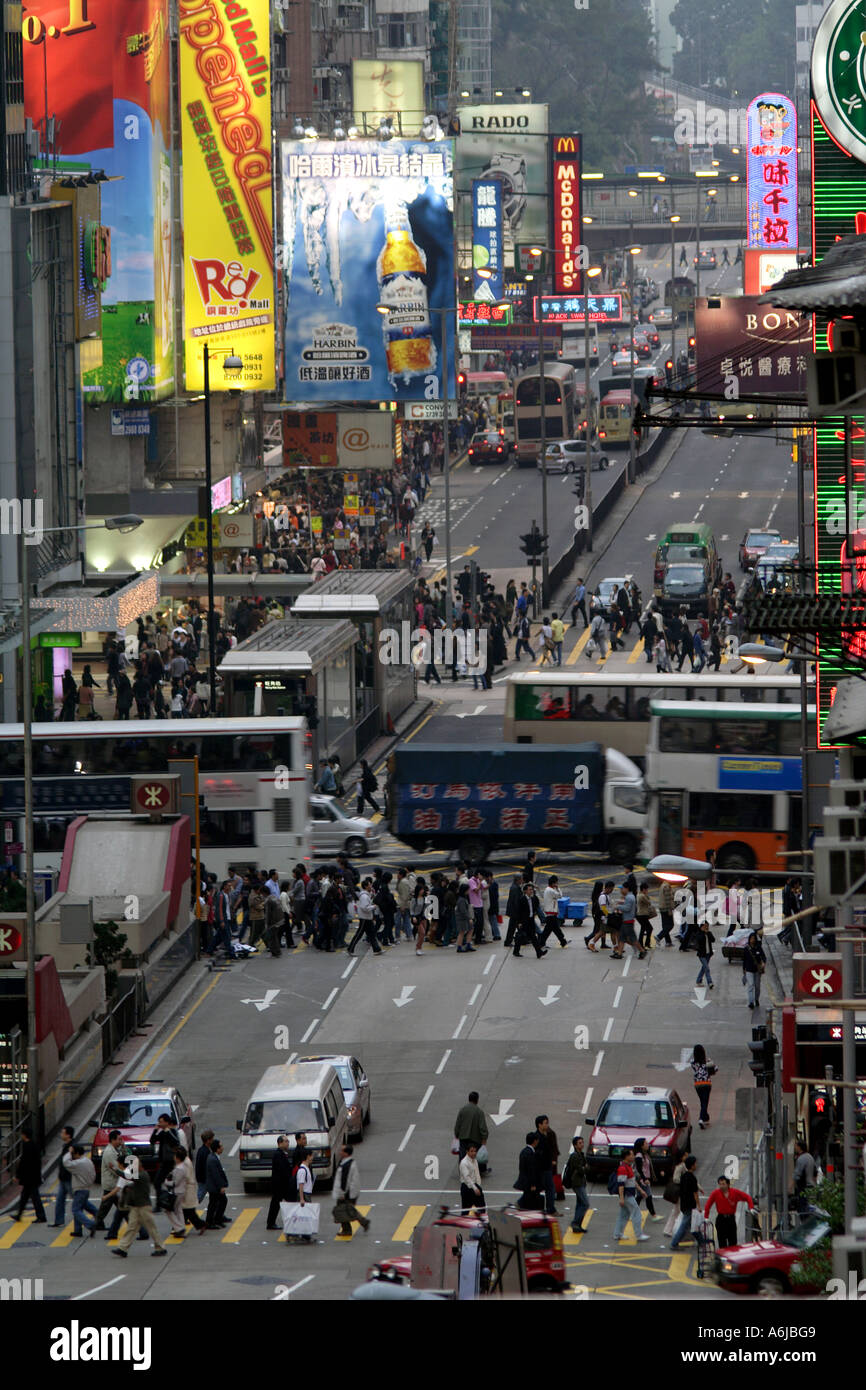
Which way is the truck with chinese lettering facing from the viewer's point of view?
to the viewer's right

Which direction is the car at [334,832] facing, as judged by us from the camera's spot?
facing to the right of the viewer

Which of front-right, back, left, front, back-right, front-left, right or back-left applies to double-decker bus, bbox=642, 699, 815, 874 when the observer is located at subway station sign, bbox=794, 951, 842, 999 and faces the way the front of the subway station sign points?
back

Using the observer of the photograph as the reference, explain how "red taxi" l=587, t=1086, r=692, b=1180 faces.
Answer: facing the viewer

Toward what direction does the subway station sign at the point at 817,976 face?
toward the camera

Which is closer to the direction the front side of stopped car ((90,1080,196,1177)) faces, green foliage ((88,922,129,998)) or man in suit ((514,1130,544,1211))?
the man in suit

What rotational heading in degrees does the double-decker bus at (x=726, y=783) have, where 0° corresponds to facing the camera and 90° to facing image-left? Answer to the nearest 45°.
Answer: approximately 90°

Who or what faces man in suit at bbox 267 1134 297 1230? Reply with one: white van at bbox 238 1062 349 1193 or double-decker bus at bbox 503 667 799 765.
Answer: the white van

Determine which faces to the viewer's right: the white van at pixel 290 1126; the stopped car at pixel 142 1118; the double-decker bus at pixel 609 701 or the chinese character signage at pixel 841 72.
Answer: the double-decker bus

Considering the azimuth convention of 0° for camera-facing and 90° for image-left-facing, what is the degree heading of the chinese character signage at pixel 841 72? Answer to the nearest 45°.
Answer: approximately 0°

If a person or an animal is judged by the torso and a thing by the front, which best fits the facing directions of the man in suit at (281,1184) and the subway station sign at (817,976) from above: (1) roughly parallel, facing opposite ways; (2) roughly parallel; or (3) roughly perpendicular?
roughly perpendicular

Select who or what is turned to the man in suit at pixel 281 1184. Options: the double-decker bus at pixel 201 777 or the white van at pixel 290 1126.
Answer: the white van

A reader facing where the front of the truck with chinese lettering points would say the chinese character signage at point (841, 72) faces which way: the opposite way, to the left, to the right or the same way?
to the right
